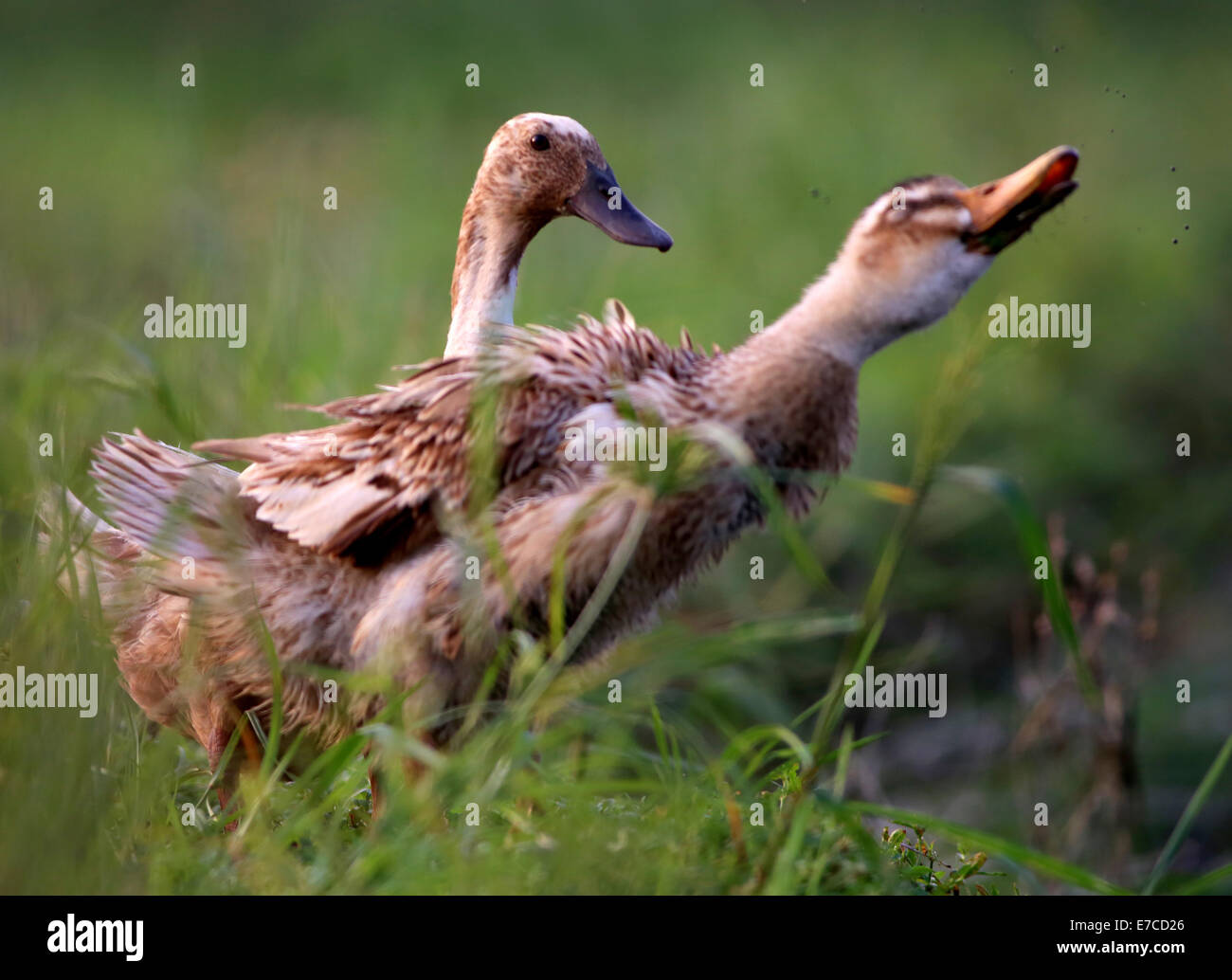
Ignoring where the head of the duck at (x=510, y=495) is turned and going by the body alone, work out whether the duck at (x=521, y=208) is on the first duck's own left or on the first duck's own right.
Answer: on the first duck's own left

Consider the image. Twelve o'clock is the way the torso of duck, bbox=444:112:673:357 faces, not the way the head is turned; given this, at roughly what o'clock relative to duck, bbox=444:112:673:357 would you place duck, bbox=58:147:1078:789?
duck, bbox=58:147:1078:789 is roughly at 3 o'clock from duck, bbox=444:112:673:357.

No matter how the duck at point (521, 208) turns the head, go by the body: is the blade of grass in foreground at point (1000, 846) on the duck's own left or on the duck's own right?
on the duck's own right

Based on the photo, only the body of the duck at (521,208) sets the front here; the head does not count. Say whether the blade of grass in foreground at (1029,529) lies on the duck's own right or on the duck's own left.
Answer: on the duck's own right

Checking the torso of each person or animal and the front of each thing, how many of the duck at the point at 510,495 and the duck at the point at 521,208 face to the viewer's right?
2

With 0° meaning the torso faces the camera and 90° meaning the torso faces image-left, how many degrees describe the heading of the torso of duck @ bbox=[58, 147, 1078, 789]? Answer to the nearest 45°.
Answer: approximately 270°

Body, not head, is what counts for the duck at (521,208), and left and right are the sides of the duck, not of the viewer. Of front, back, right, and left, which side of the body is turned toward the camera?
right

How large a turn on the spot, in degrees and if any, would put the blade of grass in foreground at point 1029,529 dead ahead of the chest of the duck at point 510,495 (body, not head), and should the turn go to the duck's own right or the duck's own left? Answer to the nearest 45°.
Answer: approximately 45° to the duck's own right
